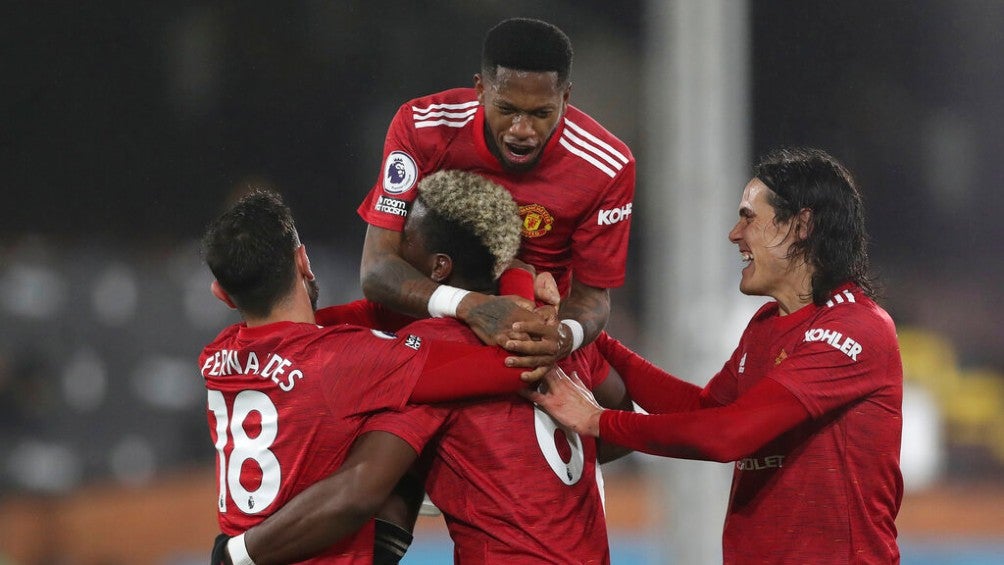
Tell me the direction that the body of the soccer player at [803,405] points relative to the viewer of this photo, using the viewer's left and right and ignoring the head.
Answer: facing to the left of the viewer

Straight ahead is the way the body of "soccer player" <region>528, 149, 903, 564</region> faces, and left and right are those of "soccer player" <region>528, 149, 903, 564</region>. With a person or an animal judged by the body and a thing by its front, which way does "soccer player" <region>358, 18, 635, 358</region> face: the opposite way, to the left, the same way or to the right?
to the left

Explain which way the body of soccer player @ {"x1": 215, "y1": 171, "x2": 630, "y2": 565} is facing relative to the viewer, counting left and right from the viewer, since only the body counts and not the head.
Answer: facing away from the viewer and to the left of the viewer

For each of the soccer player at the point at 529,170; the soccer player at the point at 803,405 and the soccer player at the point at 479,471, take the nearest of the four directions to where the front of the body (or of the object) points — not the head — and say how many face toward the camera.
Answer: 1

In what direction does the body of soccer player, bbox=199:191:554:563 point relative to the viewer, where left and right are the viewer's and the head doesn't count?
facing away from the viewer and to the right of the viewer

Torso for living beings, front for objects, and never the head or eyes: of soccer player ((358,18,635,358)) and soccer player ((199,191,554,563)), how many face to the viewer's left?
0

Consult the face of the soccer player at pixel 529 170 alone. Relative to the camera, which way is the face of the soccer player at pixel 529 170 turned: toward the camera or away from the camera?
toward the camera

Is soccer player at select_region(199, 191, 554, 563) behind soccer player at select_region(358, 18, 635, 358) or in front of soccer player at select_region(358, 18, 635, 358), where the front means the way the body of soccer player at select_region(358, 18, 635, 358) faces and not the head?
in front

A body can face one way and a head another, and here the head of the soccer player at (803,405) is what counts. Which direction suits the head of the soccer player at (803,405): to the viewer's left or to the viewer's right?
to the viewer's left

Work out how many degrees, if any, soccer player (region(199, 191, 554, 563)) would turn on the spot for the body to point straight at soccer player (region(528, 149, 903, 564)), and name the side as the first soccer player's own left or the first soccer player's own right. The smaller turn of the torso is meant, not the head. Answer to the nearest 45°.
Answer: approximately 45° to the first soccer player's own right

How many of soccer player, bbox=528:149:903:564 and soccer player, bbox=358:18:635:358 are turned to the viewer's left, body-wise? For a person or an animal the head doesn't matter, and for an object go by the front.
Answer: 1

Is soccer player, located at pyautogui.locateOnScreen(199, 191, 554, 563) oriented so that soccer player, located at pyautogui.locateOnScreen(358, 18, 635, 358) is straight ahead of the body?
yes

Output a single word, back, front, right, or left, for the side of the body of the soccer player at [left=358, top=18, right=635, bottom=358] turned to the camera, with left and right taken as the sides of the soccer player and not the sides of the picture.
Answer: front

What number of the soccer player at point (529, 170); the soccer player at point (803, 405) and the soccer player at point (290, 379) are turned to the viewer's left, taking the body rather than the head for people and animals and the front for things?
1
